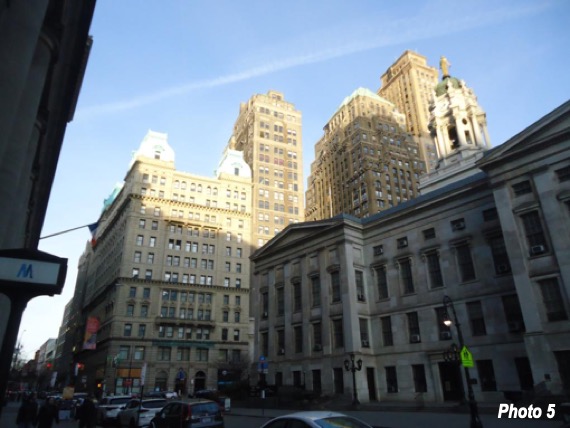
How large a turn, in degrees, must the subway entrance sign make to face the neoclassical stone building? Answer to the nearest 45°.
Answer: approximately 135° to its left

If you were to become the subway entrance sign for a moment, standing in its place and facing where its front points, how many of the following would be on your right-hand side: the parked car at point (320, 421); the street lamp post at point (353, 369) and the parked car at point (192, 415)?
0

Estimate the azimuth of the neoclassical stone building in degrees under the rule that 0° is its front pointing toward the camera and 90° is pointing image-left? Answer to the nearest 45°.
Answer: approximately 45°

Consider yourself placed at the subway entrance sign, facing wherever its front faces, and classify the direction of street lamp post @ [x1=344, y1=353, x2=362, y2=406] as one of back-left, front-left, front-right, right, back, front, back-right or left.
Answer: back-left

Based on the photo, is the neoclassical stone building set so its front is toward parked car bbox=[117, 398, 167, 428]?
yes

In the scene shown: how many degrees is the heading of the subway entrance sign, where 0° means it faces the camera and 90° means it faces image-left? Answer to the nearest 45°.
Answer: approximately 0°

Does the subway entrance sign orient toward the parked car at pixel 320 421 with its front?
no

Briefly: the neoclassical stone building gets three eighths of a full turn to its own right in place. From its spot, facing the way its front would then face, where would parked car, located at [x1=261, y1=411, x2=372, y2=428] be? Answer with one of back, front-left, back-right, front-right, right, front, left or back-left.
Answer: back

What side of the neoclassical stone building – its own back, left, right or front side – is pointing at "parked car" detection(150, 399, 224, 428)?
front

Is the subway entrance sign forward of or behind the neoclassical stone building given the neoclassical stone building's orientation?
forward

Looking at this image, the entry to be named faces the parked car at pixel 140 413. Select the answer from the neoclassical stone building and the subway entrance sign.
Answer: the neoclassical stone building

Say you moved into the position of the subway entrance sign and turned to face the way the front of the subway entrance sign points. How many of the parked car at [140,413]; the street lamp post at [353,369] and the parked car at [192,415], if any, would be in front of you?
0

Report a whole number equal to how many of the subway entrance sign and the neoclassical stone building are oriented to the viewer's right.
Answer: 0
